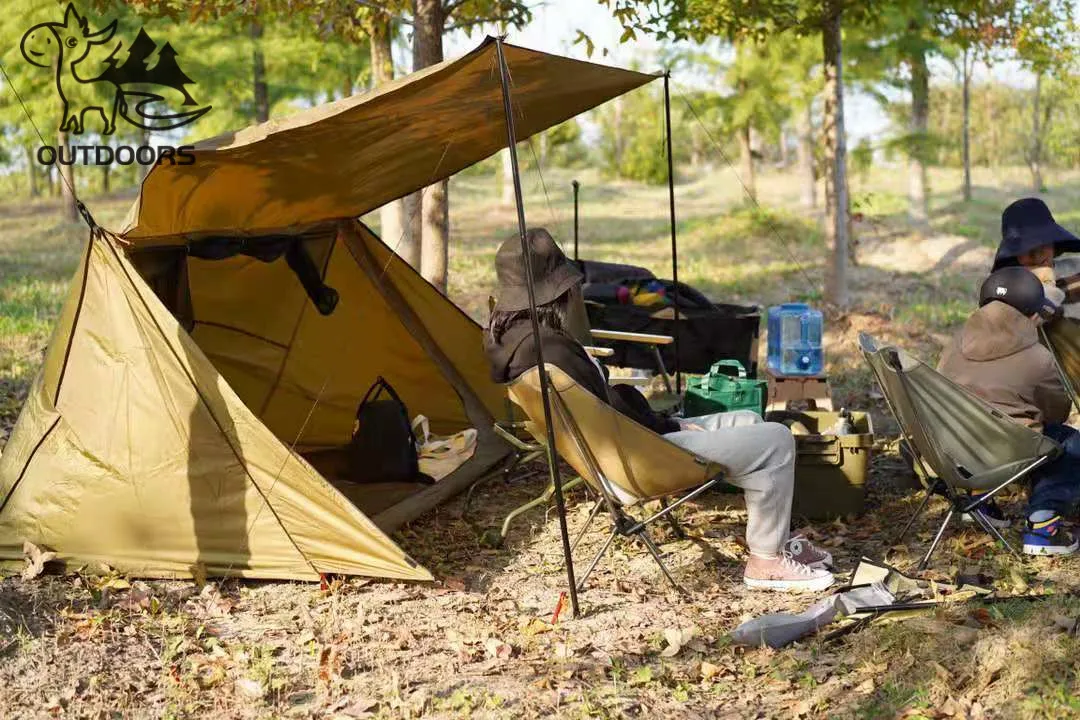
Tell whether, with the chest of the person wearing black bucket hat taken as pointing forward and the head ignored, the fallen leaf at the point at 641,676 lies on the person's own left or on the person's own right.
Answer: on the person's own right

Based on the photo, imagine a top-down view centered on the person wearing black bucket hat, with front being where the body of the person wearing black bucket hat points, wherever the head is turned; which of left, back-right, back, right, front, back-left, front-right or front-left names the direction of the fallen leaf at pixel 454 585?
back

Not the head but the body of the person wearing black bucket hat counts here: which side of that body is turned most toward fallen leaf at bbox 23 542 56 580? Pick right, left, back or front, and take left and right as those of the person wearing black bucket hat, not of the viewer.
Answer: back

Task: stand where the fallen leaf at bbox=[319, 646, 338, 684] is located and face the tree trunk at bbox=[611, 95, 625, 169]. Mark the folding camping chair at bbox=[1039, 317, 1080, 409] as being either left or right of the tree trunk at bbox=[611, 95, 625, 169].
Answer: right

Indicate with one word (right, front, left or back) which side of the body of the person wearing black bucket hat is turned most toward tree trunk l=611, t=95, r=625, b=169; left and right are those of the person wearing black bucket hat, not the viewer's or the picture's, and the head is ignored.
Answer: left

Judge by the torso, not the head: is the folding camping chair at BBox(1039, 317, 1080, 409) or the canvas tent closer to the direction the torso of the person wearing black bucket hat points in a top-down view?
the folding camping chair

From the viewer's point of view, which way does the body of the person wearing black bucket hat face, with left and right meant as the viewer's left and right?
facing to the right of the viewer

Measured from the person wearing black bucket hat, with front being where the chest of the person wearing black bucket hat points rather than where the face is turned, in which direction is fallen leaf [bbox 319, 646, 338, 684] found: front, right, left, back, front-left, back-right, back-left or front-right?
back-right

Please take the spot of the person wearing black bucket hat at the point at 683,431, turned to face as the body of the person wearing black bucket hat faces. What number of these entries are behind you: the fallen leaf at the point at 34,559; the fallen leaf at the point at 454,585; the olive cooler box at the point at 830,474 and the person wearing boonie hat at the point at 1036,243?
2
